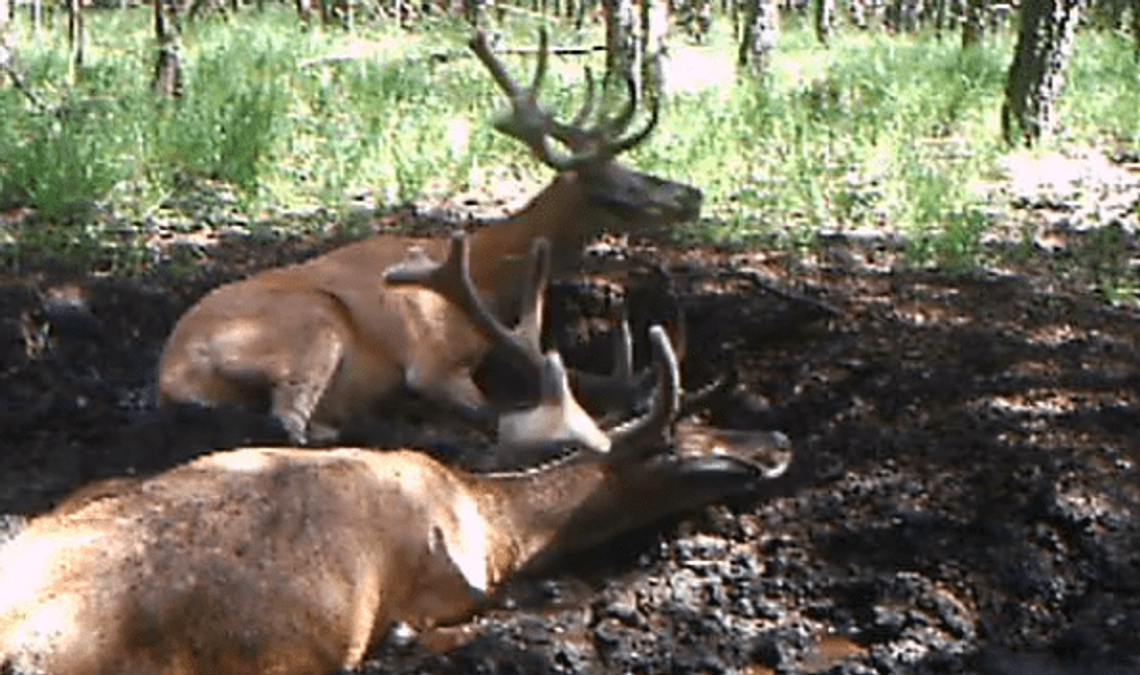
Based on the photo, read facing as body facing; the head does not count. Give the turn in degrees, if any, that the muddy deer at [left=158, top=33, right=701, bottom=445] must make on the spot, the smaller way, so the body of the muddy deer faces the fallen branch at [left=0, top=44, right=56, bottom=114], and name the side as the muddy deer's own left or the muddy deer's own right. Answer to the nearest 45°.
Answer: approximately 135° to the muddy deer's own left

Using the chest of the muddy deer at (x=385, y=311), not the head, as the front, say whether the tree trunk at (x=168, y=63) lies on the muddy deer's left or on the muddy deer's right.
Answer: on the muddy deer's left

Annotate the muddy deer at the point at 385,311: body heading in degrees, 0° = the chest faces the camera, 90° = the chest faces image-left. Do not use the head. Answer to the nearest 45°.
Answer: approximately 270°

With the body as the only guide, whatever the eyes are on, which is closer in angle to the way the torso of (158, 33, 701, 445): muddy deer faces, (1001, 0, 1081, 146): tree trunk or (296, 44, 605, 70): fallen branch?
the tree trunk

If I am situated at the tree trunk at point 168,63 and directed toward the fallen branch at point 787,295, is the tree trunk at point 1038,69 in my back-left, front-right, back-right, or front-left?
front-left

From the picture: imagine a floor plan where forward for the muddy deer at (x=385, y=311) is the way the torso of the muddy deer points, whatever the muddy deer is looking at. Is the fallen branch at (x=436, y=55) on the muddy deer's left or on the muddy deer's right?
on the muddy deer's left

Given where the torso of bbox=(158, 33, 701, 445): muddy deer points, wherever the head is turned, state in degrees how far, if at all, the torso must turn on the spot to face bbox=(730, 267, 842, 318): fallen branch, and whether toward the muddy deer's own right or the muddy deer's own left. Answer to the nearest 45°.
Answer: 0° — it already faces it

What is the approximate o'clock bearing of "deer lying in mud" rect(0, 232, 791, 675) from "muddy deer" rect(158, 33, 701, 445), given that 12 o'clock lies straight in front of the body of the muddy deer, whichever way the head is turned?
The deer lying in mud is roughly at 3 o'clock from the muddy deer.

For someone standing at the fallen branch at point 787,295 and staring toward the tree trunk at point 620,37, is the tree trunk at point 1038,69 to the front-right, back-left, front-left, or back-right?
front-right

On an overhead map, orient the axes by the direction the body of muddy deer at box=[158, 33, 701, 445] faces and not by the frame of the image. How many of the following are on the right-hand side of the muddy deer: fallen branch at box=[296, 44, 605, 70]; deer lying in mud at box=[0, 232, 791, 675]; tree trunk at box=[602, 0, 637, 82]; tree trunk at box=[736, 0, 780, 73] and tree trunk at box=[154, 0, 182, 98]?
1

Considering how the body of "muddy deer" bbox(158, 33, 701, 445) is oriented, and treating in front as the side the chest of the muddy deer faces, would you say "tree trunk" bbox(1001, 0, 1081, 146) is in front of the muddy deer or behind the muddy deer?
in front
